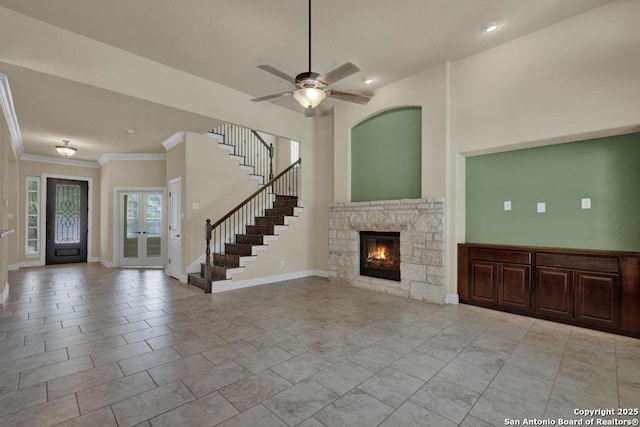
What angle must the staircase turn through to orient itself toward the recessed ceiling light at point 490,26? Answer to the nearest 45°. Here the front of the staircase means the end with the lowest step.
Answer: approximately 90° to its left

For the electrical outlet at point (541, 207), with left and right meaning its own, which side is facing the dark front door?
right

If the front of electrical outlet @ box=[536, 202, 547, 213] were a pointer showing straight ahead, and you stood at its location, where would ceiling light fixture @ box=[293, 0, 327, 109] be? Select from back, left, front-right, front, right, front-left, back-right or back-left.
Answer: front-right

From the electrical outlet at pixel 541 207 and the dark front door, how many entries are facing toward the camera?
2

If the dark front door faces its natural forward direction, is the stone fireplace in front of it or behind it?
in front

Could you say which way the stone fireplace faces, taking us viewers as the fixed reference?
facing the viewer and to the left of the viewer

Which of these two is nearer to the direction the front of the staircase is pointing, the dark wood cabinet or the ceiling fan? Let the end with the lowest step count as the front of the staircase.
the ceiling fan

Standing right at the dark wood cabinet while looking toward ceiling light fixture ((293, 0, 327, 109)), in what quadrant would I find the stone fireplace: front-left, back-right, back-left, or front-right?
front-right

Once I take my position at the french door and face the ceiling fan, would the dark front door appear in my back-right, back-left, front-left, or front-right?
back-right

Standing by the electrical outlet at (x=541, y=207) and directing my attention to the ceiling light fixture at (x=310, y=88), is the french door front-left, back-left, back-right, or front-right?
front-right

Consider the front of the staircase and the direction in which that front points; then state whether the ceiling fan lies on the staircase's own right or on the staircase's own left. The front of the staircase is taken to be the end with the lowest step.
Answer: on the staircase's own left

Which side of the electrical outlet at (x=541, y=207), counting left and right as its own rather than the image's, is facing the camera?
front

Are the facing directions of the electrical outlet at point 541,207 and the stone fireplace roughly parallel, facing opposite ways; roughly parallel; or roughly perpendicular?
roughly parallel

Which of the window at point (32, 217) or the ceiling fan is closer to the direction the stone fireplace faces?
the ceiling fan

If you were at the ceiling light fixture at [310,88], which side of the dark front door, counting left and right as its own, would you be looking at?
front

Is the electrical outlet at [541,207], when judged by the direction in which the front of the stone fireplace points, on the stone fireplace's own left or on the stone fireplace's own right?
on the stone fireplace's own left

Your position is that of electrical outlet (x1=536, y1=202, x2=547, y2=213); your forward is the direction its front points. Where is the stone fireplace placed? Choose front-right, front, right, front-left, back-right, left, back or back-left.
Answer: right

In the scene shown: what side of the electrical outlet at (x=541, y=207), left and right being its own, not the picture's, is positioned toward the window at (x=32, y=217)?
right

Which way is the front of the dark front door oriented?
toward the camera
